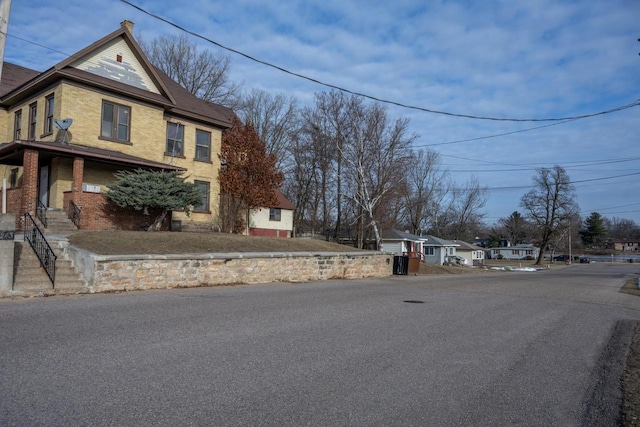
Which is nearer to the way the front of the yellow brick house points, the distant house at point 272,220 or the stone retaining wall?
the stone retaining wall

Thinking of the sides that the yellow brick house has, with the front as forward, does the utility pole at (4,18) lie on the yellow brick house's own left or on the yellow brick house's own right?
on the yellow brick house's own right

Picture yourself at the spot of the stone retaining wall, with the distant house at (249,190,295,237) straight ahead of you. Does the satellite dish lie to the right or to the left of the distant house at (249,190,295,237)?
left

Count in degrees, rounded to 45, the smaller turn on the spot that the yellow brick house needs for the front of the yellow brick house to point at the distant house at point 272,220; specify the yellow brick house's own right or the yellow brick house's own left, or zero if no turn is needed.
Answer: approximately 90° to the yellow brick house's own left
